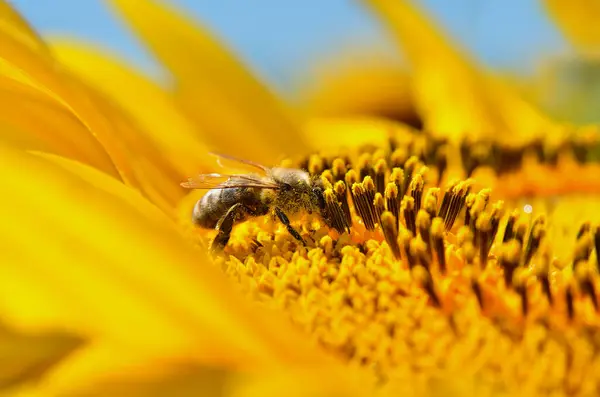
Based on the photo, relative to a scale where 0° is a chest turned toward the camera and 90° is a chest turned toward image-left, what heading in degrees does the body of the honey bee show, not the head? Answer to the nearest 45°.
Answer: approximately 270°
